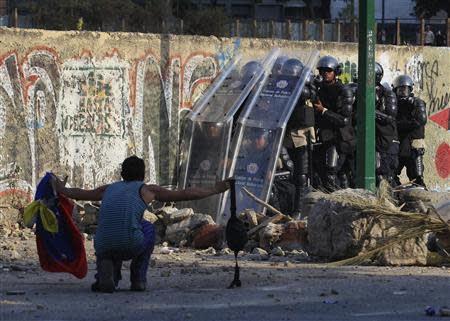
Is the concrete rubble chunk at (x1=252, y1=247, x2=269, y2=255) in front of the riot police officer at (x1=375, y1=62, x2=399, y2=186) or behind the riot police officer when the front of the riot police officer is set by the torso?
in front

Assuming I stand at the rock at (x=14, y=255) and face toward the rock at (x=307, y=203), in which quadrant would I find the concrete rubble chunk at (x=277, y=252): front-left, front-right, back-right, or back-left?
front-right

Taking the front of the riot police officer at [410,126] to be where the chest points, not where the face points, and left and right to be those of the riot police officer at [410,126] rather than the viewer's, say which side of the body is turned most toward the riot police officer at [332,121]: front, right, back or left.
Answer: front

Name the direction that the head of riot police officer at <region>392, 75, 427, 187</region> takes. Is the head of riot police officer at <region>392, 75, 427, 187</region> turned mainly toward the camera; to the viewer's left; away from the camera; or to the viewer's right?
toward the camera

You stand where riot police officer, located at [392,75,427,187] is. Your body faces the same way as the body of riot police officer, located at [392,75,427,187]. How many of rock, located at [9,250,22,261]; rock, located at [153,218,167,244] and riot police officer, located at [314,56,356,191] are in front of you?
3

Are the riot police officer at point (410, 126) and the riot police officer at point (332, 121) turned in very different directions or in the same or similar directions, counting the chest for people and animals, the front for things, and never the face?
same or similar directions

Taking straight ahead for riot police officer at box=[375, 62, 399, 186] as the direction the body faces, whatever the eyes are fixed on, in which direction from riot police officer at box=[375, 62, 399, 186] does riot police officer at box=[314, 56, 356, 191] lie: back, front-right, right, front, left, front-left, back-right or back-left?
front

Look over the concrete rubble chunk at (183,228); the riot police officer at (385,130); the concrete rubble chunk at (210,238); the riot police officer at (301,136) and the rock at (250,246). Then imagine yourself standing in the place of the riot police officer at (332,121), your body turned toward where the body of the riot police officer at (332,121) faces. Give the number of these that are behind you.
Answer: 1

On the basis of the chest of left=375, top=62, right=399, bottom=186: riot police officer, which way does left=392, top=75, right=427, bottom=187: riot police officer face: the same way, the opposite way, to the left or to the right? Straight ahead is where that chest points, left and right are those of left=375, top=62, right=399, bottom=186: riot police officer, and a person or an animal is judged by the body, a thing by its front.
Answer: the same way

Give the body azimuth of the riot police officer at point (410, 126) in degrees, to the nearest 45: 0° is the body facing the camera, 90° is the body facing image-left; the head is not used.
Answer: approximately 45°

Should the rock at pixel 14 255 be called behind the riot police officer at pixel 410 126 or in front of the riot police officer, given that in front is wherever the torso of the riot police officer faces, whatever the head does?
in front
